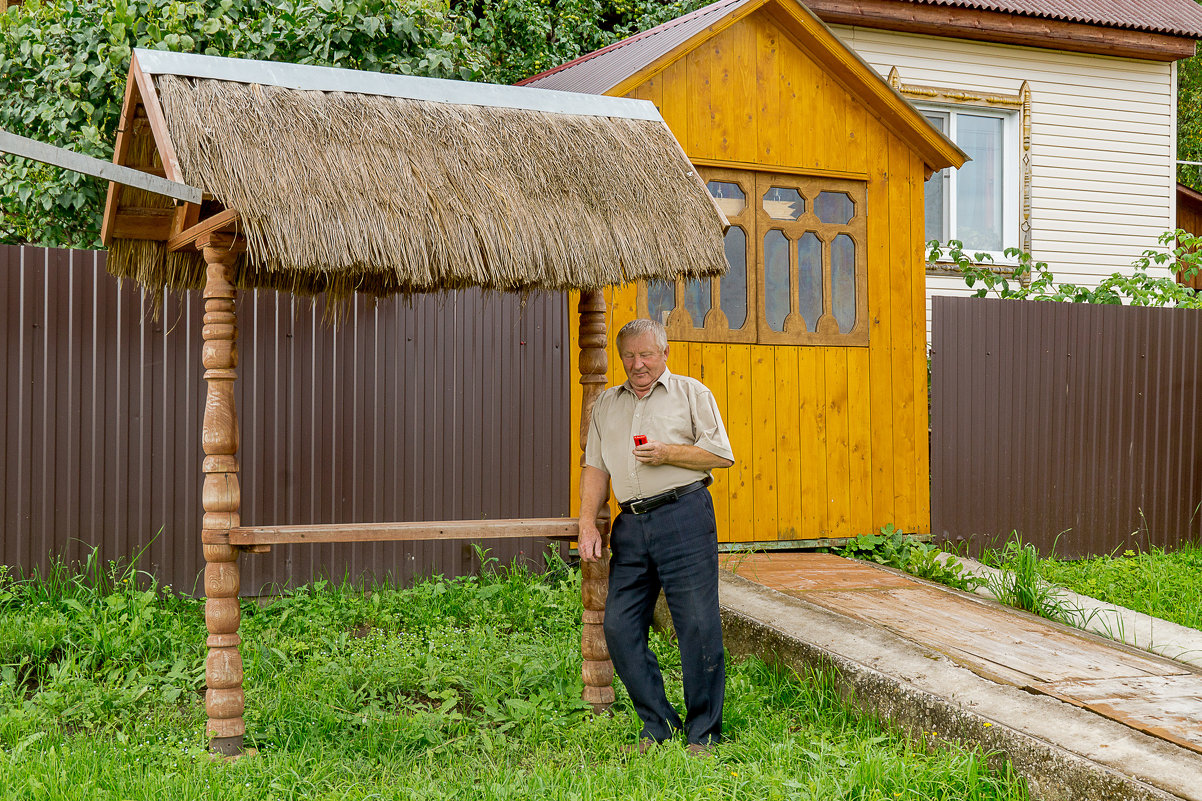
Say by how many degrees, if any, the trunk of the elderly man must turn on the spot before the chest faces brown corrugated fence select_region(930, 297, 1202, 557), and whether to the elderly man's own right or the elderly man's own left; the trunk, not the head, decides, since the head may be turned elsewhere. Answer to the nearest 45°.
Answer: approximately 180°

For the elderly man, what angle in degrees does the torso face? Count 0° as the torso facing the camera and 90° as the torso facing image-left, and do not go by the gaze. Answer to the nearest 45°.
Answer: approximately 45°

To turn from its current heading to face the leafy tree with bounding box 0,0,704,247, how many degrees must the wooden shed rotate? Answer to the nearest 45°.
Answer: approximately 90° to its right

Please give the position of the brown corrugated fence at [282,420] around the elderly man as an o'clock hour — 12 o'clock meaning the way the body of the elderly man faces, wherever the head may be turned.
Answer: The brown corrugated fence is roughly at 3 o'clock from the elderly man.

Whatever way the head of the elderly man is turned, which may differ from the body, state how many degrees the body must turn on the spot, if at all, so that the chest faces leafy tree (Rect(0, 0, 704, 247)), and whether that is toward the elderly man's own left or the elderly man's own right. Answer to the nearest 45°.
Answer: approximately 90° to the elderly man's own right

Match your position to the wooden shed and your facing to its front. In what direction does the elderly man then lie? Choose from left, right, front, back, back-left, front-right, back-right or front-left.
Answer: front

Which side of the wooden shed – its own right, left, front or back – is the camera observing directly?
front

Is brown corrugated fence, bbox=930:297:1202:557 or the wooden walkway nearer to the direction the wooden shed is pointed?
the wooden walkway

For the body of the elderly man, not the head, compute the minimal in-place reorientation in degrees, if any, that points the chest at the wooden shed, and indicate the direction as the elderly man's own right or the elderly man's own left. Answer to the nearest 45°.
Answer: approximately 135° to the elderly man's own right

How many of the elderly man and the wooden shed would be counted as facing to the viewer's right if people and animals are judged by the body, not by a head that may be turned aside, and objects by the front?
0

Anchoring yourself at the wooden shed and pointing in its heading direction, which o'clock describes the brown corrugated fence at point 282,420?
The brown corrugated fence is roughly at 2 o'clock from the wooden shed.
